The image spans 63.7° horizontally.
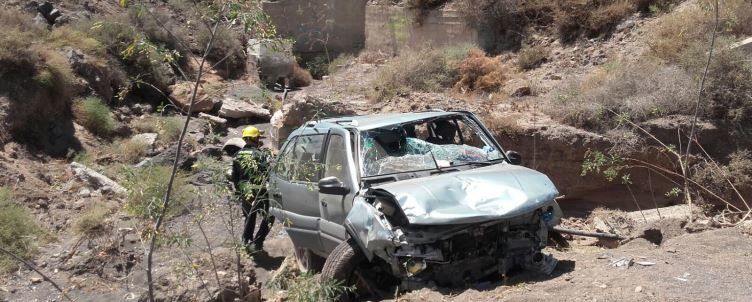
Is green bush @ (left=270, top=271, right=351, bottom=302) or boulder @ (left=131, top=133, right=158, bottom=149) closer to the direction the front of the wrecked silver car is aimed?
the green bush

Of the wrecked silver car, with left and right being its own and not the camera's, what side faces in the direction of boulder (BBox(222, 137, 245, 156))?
back

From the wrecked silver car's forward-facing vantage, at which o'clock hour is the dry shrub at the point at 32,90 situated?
The dry shrub is roughly at 6 o'clock from the wrecked silver car.

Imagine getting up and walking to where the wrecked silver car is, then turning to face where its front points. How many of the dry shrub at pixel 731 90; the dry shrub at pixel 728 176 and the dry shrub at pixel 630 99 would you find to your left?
3

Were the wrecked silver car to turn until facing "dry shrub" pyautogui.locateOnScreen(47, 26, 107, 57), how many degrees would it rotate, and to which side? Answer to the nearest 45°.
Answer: approximately 180°

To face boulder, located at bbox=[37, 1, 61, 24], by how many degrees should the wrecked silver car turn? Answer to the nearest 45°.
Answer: approximately 180°

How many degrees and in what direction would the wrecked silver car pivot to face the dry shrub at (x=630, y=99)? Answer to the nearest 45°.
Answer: approximately 90° to its left

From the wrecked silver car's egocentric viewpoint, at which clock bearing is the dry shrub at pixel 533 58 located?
The dry shrub is roughly at 8 o'clock from the wrecked silver car.

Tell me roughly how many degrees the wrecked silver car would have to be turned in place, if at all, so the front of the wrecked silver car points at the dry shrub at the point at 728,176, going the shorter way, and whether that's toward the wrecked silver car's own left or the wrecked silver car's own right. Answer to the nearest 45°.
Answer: approximately 90° to the wrecked silver car's own left

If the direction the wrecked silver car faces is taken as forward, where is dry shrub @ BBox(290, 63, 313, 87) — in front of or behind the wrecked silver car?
behind

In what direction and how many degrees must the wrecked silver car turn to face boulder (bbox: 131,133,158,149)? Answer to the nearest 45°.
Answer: approximately 180°

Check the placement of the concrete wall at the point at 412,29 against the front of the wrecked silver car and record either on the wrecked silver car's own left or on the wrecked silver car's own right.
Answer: on the wrecked silver car's own left

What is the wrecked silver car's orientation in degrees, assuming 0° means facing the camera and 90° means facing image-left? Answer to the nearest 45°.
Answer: approximately 315°

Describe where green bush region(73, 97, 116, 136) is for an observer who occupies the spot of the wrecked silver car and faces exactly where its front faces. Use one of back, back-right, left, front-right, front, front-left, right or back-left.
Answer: back
